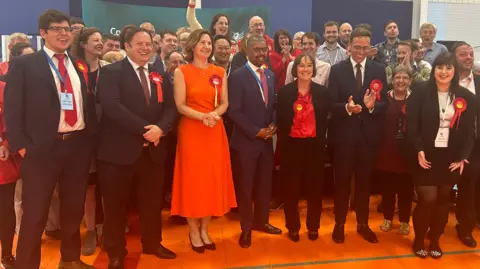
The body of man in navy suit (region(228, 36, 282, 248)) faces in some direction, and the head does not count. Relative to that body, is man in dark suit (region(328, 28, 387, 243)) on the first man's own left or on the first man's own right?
on the first man's own left

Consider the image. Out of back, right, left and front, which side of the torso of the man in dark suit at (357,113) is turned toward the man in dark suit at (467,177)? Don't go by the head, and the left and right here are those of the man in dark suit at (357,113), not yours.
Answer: left

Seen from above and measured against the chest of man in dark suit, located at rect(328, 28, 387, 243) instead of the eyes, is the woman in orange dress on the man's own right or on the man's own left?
on the man's own right

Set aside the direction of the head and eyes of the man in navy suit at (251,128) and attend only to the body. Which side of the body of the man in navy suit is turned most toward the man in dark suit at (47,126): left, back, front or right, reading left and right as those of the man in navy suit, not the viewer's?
right
